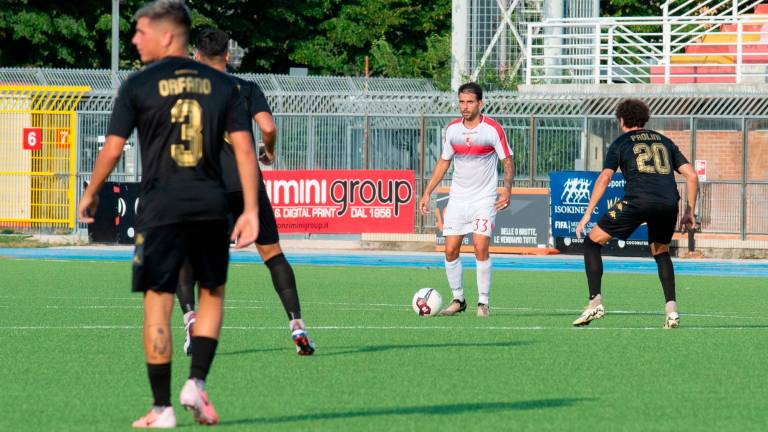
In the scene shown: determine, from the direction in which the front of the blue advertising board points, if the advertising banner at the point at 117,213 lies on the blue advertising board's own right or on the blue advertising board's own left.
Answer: on the blue advertising board's own right

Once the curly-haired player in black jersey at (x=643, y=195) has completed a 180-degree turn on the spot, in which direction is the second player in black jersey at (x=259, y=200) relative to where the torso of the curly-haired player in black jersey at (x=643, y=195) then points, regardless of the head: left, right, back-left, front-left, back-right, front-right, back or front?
right

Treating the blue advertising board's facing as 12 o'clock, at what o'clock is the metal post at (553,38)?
The metal post is roughly at 6 o'clock from the blue advertising board.

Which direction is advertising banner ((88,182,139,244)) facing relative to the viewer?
toward the camera

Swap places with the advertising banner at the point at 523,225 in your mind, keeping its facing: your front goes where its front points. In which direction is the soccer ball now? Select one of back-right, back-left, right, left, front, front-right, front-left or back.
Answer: front

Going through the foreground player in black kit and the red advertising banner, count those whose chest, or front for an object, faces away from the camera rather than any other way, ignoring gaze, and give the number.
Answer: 1

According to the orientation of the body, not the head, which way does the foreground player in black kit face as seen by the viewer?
away from the camera

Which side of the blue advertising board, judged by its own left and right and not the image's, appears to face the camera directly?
front

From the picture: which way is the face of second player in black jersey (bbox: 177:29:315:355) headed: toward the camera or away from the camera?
away from the camera

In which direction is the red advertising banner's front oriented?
toward the camera

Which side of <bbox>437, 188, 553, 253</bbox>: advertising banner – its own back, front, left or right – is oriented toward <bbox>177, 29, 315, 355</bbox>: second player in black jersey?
front

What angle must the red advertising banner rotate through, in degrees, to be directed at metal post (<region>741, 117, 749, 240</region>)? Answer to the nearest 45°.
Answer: approximately 90° to its left

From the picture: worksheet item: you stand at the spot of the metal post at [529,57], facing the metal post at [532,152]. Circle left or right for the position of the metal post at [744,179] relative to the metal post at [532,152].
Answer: left

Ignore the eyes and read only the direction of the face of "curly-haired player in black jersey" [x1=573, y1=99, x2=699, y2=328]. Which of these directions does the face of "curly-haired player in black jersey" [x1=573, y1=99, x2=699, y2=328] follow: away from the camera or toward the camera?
away from the camera
